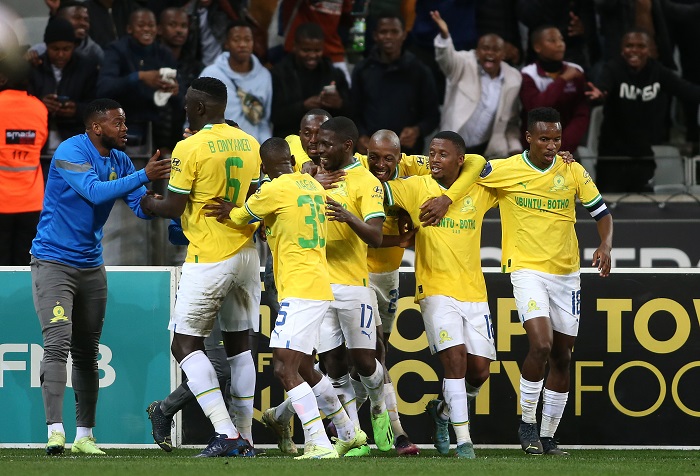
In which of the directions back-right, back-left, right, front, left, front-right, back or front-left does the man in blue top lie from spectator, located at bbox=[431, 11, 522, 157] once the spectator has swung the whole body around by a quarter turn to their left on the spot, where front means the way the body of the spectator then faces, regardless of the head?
back-right

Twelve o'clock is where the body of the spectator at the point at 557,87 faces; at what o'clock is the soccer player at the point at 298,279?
The soccer player is roughly at 2 o'clock from the spectator.

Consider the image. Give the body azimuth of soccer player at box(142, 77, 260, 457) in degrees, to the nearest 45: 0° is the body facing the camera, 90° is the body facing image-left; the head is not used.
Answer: approximately 135°

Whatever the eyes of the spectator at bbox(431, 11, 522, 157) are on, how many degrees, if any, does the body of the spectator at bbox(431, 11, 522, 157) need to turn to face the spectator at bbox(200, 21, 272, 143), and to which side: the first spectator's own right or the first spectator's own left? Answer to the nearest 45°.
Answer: approximately 90° to the first spectator's own right

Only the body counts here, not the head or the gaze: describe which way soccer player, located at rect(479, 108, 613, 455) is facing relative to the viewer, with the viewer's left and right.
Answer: facing the viewer

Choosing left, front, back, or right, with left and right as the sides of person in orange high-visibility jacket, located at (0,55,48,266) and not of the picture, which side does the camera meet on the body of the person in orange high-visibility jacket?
back

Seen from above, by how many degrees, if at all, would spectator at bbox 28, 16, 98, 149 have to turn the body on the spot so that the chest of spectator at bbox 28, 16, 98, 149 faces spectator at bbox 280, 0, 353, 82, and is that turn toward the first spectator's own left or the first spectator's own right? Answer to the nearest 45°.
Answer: approximately 90° to the first spectator's own left

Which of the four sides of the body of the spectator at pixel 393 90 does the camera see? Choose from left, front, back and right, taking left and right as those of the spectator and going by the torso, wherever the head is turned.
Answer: front

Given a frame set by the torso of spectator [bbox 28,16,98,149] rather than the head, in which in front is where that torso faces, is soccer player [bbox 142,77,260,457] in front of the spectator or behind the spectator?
in front

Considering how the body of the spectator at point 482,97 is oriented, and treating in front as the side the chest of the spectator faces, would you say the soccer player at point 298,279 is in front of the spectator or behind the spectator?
in front
